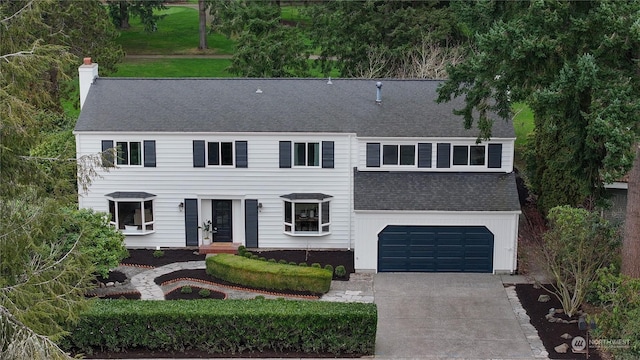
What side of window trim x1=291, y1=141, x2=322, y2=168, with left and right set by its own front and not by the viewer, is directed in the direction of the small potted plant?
right

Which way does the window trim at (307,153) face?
toward the camera

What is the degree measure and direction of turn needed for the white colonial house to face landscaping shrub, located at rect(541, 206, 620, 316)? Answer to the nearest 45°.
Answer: approximately 45° to its left

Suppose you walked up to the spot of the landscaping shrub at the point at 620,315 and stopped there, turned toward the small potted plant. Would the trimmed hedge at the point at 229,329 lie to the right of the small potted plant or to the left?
left

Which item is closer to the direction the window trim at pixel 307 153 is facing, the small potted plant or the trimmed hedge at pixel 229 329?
the trimmed hedge

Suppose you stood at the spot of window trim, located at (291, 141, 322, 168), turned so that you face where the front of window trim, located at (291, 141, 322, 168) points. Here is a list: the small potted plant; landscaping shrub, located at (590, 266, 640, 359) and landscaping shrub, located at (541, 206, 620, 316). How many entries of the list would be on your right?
1

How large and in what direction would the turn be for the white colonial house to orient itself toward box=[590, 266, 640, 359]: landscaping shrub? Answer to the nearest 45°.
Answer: approximately 45° to its left

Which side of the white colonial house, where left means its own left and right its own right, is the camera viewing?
front

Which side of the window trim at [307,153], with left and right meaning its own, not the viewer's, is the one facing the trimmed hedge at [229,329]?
front

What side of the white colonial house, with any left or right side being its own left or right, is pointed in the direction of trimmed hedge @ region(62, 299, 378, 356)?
front

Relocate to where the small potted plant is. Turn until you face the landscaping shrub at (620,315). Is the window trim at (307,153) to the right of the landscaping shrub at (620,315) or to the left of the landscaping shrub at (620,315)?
left

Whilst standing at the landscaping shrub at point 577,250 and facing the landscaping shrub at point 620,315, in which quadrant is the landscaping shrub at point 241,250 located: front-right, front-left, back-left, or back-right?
back-right
